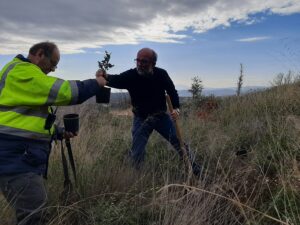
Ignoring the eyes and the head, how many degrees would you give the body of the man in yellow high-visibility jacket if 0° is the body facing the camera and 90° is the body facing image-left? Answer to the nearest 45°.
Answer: approximately 270°
